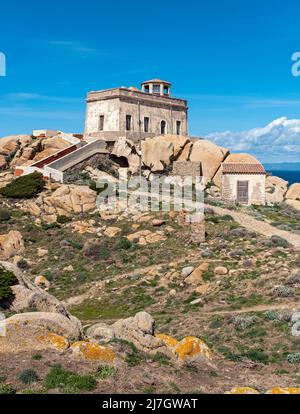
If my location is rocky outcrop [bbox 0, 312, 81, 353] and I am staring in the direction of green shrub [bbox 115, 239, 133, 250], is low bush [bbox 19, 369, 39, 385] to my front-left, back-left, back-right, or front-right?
back-right

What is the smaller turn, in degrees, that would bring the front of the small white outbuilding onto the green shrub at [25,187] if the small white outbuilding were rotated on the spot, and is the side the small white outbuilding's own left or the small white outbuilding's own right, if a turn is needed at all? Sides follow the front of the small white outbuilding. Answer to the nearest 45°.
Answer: approximately 90° to the small white outbuilding's own right

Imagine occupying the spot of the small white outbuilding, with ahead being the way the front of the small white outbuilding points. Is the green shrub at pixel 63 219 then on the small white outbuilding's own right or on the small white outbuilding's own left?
on the small white outbuilding's own right

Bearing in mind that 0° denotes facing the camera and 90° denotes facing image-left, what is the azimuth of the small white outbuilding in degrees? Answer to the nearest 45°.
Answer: approximately 0°

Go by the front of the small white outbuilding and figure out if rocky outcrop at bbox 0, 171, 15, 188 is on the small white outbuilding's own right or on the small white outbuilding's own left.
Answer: on the small white outbuilding's own right

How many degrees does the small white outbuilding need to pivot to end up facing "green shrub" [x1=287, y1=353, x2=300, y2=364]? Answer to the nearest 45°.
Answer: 0° — it already faces it

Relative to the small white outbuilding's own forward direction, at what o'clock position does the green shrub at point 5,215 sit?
The green shrub is roughly at 2 o'clock from the small white outbuilding.

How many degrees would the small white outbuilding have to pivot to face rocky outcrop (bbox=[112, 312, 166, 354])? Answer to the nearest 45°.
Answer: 0° — it already faces it

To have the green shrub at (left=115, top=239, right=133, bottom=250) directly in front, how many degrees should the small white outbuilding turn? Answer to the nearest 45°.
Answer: approximately 45° to its right

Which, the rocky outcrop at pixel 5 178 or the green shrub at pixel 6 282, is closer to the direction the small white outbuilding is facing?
the green shrub

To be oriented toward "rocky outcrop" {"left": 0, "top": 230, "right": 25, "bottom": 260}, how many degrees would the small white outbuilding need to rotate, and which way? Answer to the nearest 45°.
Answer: approximately 45° to its right
